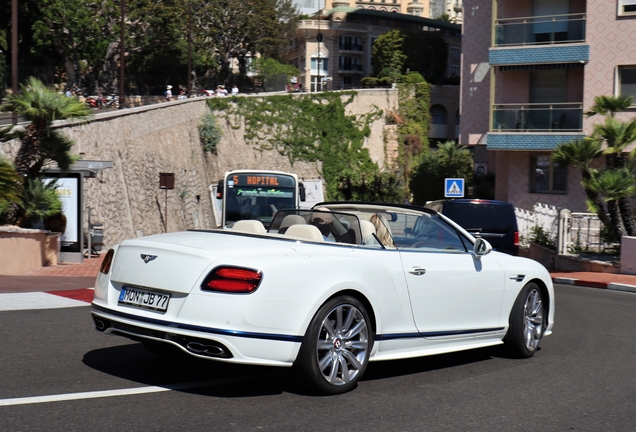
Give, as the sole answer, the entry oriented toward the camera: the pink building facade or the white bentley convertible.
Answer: the pink building facade

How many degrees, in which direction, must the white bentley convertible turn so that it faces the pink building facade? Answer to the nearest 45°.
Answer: approximately 45° to its left

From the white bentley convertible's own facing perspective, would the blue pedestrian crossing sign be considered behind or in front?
in front

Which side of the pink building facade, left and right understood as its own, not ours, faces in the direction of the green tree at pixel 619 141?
front

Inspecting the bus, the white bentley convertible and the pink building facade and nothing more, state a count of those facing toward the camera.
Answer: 2

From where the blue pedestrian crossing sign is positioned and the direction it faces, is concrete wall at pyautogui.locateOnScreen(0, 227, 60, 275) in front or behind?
in front

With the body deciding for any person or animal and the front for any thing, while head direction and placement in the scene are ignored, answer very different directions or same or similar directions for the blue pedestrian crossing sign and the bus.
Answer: same or similar directions

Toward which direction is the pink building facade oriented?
toward the camera

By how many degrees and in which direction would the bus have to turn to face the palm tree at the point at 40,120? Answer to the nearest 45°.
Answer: approximately 45° to its right

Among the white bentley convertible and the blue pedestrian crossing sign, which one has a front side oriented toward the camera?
the blue pedestrian crossing sign

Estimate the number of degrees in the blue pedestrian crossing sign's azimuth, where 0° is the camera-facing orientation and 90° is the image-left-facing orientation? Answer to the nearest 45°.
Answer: approximately 0°

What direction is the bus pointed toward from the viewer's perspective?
toward the camera

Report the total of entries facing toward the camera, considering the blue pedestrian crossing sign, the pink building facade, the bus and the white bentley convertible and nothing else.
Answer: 3

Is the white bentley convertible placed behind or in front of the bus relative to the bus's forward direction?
in front

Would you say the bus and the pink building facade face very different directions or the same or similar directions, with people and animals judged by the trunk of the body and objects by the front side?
same or similar directions

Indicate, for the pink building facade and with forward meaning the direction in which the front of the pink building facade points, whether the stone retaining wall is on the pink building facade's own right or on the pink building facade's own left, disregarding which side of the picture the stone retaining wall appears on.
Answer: on the pink building facade's own right

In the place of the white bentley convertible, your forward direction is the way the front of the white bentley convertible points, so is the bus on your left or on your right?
on your left

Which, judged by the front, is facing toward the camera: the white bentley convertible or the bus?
the bus

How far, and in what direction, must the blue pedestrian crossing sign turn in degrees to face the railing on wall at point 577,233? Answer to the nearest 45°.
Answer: approximately 45° to its left
